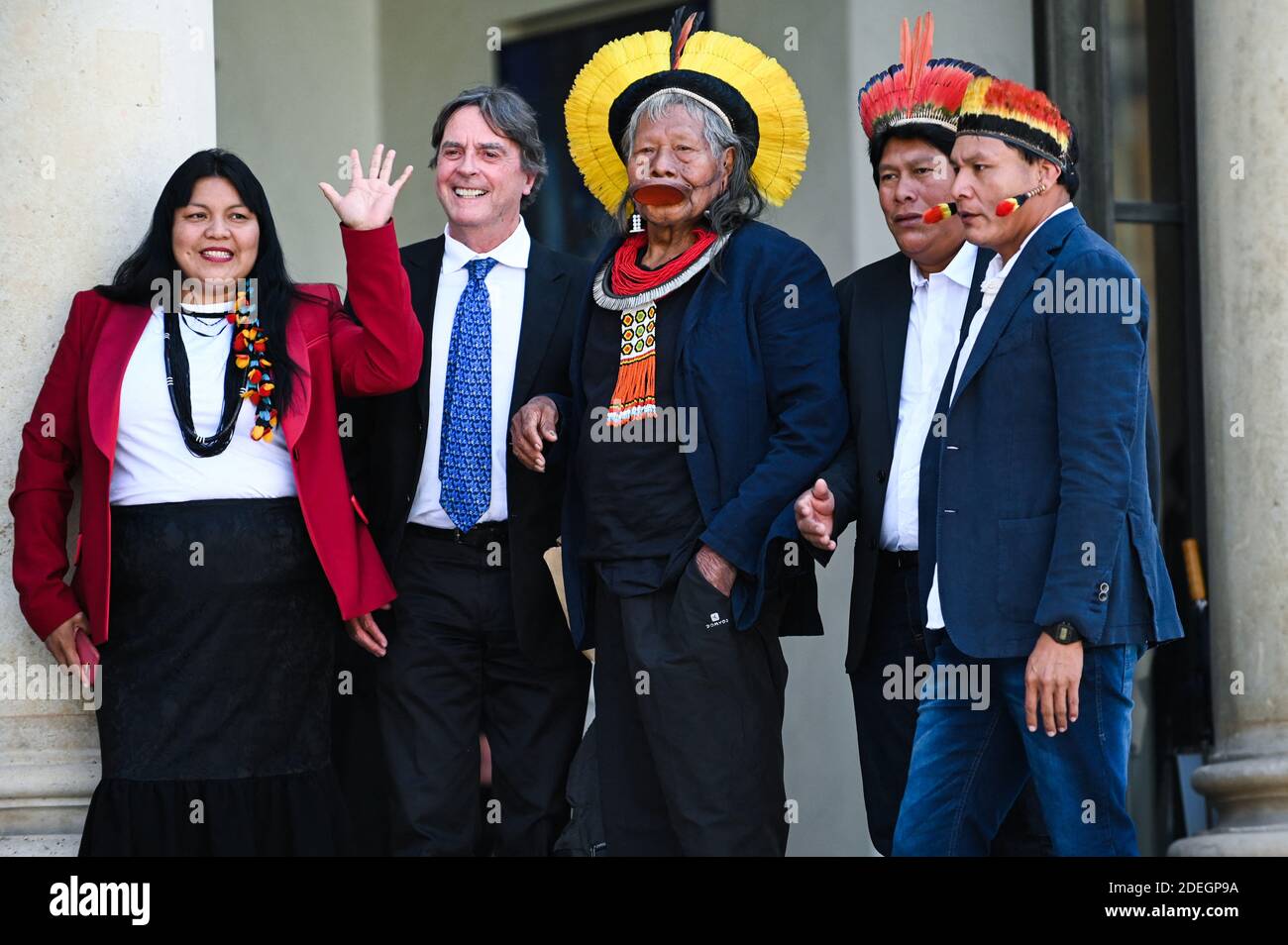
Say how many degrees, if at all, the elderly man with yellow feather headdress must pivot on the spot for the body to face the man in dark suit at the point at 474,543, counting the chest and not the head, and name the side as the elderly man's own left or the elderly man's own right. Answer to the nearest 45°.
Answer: approximately 90° to the elderly man's own right

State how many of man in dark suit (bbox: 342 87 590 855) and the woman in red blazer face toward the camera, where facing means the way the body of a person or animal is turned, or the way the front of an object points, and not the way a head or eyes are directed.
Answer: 2

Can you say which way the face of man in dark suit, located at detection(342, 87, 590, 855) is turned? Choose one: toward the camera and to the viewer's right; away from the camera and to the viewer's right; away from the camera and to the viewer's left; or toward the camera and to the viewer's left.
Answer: toward the camera and to the viewer's left

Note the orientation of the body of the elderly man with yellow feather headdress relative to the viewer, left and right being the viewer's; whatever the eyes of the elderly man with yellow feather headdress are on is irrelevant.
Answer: facing the viewer and to the left of the viewer

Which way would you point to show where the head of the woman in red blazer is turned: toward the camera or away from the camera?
toward the camera

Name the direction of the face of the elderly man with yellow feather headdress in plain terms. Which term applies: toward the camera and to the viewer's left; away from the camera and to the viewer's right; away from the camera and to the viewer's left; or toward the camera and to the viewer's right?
toward the camera and to the viewer's left

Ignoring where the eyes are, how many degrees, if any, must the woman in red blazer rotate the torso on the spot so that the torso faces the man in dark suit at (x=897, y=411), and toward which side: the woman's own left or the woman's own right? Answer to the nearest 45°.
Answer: approximately 90° to the woman's own left

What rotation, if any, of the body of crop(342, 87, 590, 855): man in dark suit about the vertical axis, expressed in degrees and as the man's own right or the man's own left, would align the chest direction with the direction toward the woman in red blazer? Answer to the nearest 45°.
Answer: approximately 45° to the man's own right

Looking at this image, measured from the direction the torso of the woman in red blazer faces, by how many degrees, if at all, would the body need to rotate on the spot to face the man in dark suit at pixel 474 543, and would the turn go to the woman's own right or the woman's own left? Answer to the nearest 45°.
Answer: approximately 90° to the woman's own left

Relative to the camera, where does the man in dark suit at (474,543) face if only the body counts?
toward the camera

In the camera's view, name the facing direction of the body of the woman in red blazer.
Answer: toward the camera

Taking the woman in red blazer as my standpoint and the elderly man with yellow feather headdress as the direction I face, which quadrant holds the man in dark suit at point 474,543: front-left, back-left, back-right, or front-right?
front-left

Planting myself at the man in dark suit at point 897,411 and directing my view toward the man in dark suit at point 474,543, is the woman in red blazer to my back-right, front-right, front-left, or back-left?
front-left

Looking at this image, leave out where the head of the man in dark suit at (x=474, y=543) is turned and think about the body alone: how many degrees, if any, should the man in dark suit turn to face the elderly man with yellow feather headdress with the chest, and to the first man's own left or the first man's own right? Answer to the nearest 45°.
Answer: approximately 45° to the first man's own left
